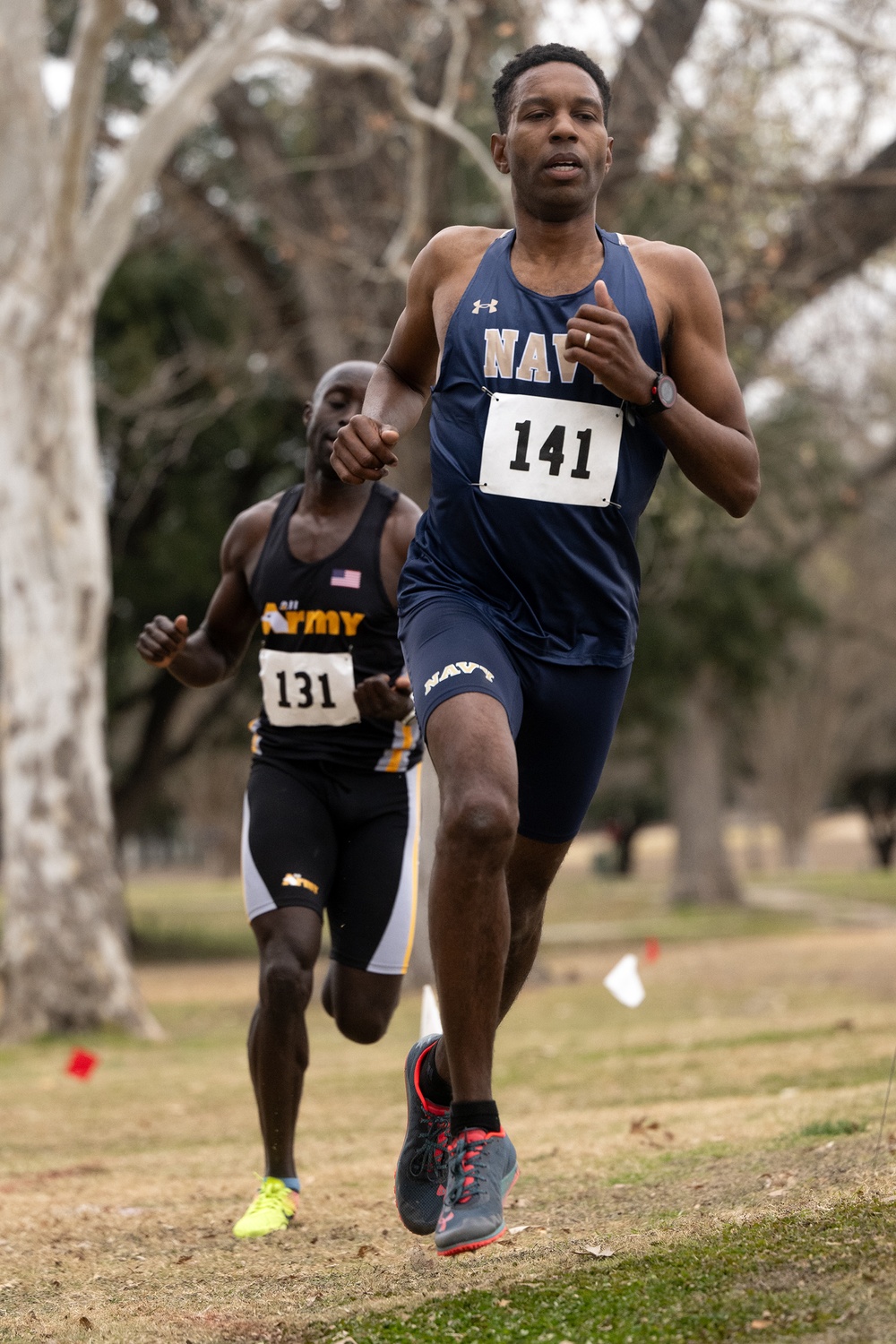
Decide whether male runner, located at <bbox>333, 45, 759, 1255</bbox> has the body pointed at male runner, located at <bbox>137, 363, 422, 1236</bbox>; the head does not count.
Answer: no

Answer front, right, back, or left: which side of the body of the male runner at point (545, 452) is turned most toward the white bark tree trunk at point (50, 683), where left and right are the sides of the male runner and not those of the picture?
back

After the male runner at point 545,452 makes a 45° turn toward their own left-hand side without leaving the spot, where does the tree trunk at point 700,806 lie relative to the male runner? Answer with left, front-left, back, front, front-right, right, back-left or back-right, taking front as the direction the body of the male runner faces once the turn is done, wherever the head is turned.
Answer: back-left

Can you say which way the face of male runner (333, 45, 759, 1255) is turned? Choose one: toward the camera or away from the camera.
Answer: toward the camera

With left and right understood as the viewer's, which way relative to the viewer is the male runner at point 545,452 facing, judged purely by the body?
facing the viewer

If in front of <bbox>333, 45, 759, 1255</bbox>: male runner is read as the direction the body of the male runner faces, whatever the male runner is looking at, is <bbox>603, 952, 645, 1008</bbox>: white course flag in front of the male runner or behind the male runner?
behind

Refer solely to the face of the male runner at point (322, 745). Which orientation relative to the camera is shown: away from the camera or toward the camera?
toward the camera

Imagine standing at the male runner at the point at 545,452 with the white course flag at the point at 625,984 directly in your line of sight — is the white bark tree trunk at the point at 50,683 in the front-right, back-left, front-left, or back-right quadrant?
front-left

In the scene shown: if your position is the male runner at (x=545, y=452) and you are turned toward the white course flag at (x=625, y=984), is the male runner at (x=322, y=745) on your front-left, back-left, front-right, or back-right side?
front-left
